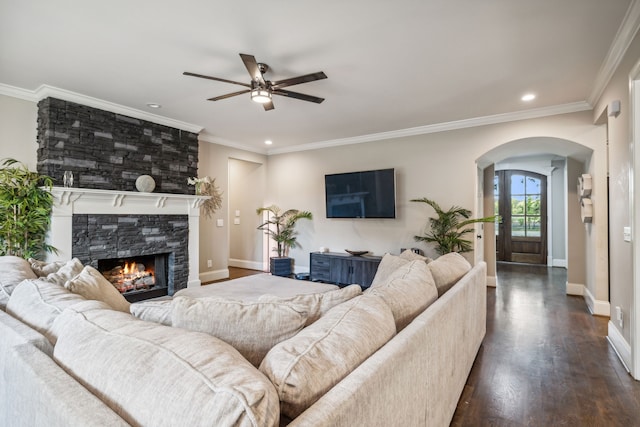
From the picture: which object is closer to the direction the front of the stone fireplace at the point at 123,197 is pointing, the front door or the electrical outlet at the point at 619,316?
the electrical outlet

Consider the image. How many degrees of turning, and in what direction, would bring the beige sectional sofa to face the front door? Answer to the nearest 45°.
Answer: approximately 45° to its right

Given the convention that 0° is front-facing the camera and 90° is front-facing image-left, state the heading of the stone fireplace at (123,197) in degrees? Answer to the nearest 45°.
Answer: approximately 315°

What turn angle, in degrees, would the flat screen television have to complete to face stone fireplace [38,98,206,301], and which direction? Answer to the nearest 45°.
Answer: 0° — it already faces it

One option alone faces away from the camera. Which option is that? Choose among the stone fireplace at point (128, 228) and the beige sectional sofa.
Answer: the beige sectional sofa

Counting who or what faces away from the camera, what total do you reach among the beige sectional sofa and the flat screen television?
1

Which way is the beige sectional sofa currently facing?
away from the camera

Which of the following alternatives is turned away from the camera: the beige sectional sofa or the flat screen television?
the beige sectional sofa

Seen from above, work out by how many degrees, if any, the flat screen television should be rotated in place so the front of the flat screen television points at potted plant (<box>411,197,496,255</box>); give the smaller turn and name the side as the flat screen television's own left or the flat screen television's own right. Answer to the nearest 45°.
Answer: approximately 90° to the flat screen television's own left

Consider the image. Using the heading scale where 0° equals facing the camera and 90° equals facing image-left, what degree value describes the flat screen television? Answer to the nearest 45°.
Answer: approximately 45°
